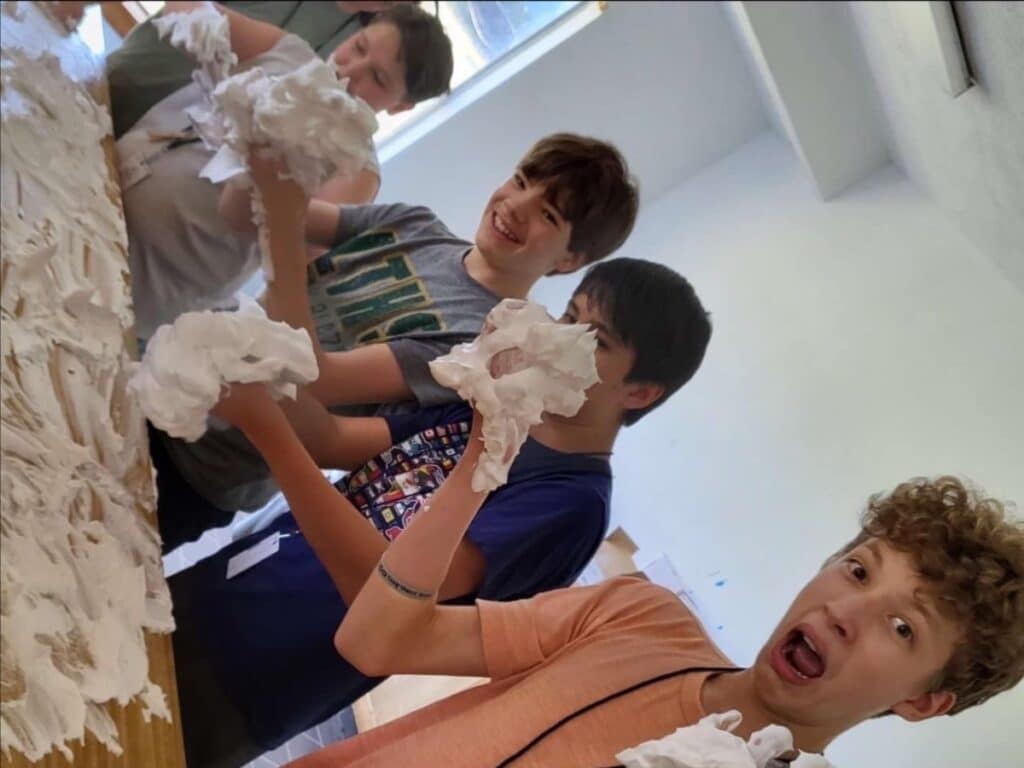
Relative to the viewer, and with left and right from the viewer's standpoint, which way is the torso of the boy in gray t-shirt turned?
facing the viewer and to the left of the viewer

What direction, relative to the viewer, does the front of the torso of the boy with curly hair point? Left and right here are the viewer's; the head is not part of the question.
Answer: facing the viewer

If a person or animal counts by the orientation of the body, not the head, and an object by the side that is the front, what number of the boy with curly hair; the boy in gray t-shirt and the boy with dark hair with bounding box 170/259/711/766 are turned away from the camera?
0

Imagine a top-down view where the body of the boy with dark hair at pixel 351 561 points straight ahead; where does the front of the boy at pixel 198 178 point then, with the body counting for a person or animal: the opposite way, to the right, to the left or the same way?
the same way

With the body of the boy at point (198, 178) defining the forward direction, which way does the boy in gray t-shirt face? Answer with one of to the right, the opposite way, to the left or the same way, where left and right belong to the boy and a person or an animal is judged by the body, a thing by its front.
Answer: the same way

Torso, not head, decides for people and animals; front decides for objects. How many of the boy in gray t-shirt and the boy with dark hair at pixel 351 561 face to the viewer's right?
0
